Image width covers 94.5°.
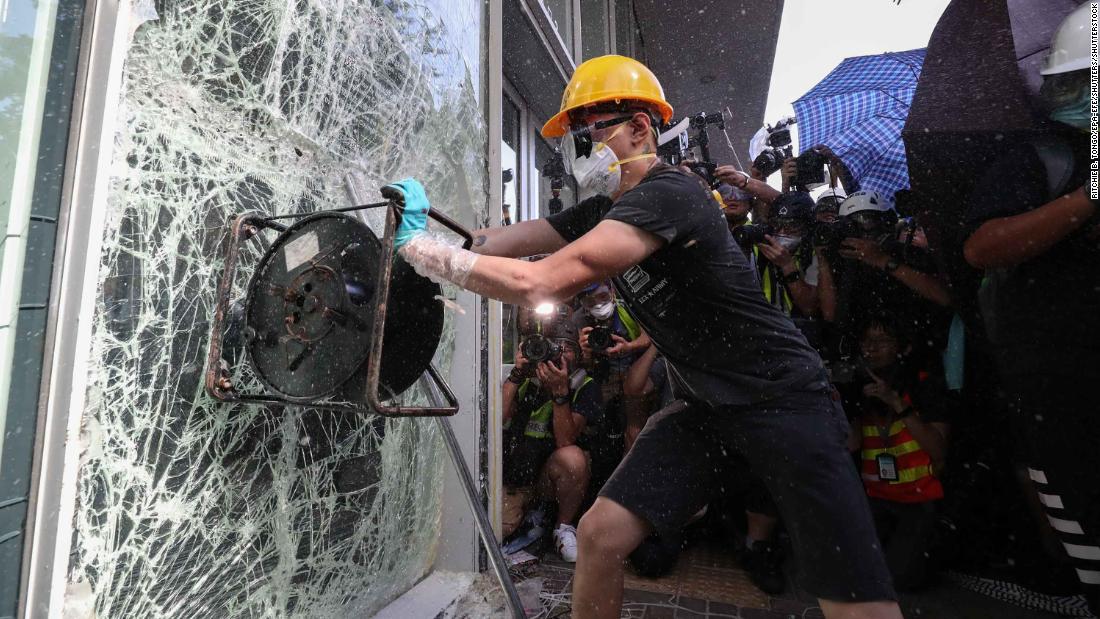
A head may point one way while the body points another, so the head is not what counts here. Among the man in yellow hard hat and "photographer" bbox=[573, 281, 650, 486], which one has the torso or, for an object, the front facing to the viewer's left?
the man in yellow hard hat

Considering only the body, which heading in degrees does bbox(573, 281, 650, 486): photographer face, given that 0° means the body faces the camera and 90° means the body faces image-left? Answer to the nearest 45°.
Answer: approximately 0°

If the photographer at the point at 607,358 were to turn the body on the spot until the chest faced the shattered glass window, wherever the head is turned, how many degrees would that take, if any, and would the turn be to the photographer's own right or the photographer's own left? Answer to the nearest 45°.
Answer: approximately 45° to the photographer's own right

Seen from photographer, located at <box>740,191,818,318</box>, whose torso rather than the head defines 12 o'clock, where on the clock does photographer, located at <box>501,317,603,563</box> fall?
photographer, located at <box>501,317,603,563</box> is roughly at 1 o'clock from photographer, located at <box>740,191,818,318</box>.

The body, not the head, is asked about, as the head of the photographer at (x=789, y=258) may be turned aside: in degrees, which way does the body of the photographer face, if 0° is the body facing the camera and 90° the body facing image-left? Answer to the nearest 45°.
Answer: approximately 45°

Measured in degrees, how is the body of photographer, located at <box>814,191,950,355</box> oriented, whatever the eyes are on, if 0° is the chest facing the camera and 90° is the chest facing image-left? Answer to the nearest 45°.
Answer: approximately 45°

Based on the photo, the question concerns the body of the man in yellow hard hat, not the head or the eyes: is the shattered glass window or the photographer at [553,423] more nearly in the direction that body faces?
the shattered glass window

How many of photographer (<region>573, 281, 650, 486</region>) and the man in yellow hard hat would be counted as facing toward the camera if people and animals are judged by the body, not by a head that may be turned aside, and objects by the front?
1

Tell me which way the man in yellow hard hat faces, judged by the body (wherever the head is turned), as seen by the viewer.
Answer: to the viewer's left

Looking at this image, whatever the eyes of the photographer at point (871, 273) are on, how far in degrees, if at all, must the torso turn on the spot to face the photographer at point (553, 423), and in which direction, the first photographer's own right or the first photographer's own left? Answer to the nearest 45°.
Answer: approximately 45° to the first photographer's own right

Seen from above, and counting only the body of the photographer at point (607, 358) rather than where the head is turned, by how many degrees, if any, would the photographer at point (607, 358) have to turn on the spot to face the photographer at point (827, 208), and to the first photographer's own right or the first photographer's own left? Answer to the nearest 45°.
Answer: approximately 90° to the first photographer's own left
